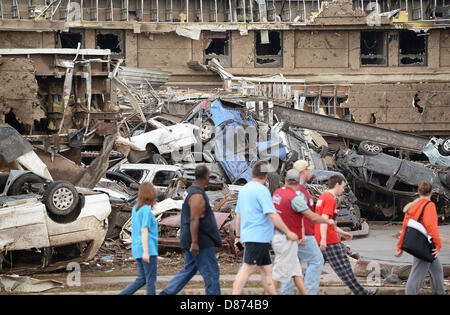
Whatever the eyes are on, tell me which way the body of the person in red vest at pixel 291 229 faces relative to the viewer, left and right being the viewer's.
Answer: facing away from the viewer and to the right of the viewer

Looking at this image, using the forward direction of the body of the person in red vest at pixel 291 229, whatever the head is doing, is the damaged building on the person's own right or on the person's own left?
on the person's own left

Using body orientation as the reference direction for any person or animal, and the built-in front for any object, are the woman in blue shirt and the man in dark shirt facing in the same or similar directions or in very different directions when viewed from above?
same or similar directions

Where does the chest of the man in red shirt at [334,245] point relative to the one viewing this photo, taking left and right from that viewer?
facing to the right of the viewer
